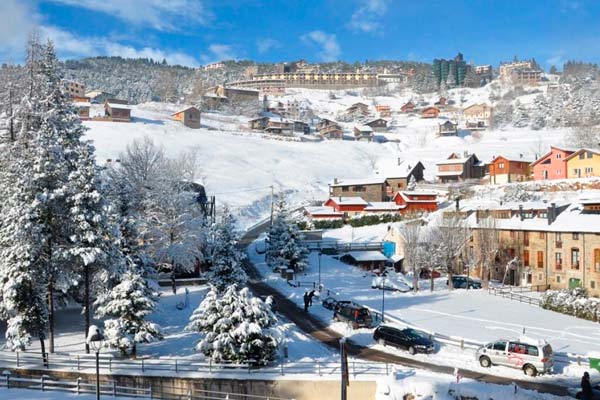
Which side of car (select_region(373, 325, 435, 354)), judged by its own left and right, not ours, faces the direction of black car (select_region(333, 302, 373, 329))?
back

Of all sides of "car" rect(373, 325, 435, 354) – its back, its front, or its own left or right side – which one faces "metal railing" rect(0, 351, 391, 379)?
right

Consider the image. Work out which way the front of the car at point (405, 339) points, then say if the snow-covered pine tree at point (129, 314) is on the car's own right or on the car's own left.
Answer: on the car's own right

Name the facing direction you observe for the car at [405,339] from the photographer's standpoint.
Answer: facing the viewer and to the right of the viewer

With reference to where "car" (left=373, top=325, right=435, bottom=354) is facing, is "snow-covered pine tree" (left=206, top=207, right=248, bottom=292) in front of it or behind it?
behind

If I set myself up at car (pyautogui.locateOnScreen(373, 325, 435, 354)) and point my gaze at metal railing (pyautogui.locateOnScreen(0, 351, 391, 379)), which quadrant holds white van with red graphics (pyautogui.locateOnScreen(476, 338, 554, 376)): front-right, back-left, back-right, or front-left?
back-left

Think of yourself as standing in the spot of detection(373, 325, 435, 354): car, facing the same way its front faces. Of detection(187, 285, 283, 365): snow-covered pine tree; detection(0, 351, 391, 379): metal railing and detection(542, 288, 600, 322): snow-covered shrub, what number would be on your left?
1

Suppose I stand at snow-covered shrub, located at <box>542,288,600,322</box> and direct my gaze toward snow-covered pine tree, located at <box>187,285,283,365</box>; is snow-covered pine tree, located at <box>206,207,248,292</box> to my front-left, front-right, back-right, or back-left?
front-right

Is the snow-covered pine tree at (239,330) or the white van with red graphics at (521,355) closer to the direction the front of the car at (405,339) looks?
the white van with red graphics

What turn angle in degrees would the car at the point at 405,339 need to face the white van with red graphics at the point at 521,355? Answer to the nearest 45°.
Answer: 0° — it already faces it
